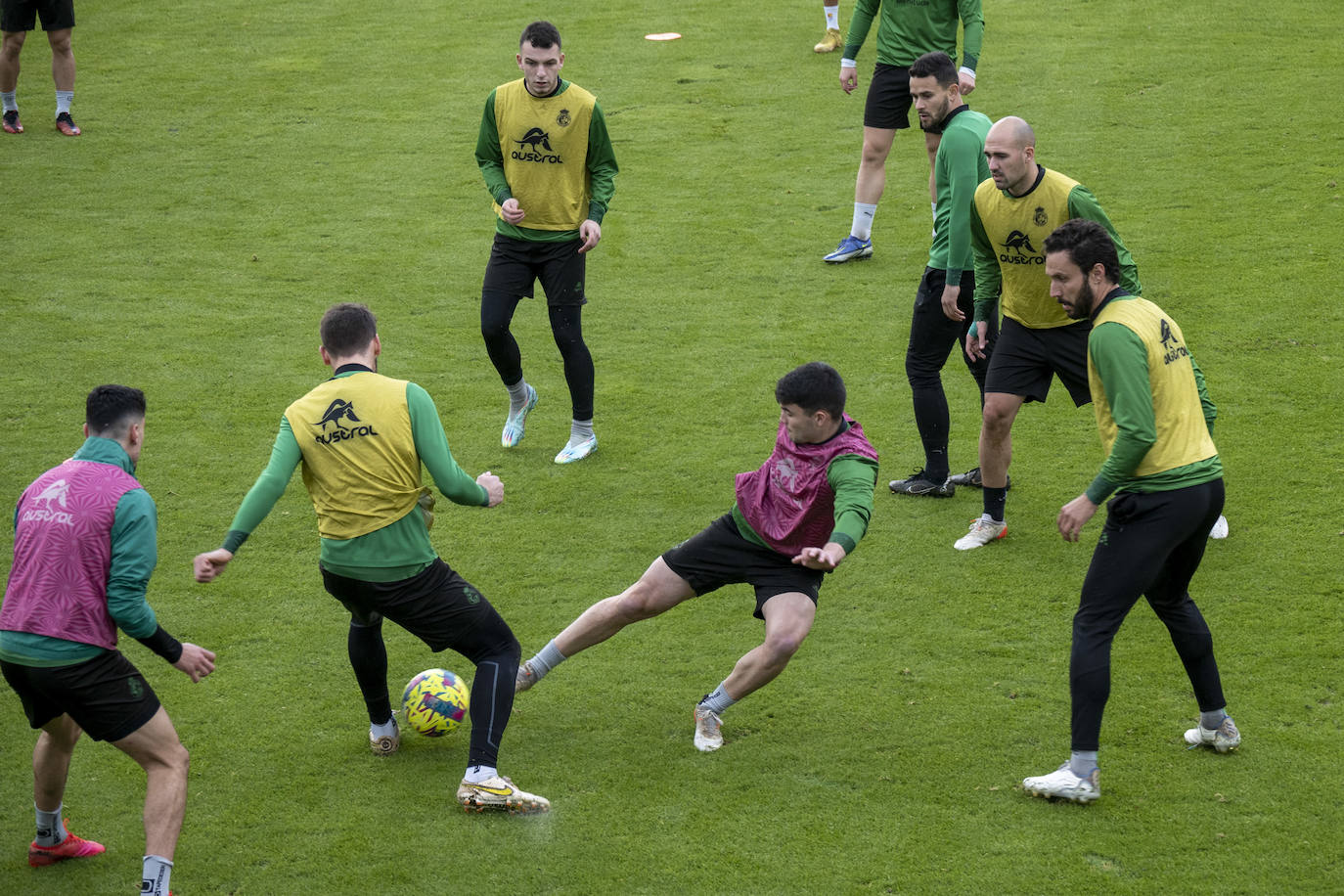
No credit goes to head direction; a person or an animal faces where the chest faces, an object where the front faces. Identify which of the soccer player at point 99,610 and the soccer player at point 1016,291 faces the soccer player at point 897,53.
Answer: the soccer player at point 99,610

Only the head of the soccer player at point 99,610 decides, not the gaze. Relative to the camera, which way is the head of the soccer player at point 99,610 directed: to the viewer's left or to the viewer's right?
to the viewer's right

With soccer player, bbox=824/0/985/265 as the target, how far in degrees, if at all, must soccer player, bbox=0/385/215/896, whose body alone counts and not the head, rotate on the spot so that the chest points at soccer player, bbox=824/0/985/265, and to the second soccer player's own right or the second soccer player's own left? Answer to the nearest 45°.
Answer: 0° — they already face them

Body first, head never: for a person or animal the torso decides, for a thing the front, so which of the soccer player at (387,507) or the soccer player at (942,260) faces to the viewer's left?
the soccer player at (942,260)

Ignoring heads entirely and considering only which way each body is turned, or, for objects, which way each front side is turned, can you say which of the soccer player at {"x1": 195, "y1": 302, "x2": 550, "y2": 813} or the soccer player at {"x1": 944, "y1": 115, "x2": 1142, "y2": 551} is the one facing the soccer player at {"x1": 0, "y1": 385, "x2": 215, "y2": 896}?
the soccer player at {"x1": 944, "y1": 115, "x2": 1142, "y2": 551}

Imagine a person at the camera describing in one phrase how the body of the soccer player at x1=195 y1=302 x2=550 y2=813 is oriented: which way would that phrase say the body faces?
away from the camera

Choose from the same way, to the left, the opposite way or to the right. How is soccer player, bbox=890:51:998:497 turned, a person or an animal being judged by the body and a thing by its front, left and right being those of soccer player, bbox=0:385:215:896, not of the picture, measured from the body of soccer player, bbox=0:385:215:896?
to the left

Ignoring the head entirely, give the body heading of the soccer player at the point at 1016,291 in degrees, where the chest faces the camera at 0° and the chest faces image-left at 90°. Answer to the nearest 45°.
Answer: approximately 45°

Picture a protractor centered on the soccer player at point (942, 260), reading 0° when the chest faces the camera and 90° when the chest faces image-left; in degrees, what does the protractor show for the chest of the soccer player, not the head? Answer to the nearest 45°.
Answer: approximately 90°
